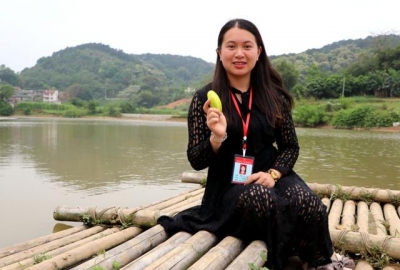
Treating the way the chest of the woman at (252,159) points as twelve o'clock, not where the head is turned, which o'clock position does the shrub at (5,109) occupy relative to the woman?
The shrub is roughly at 5 o'clock from the woman.

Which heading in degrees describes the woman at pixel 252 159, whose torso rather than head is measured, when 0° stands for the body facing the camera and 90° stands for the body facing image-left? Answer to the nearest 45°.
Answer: approximately 0°

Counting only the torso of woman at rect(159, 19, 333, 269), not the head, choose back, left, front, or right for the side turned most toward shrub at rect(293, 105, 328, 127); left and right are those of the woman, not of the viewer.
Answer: back

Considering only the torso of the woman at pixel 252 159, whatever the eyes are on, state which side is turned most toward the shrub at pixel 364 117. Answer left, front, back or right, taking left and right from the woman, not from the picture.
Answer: back
